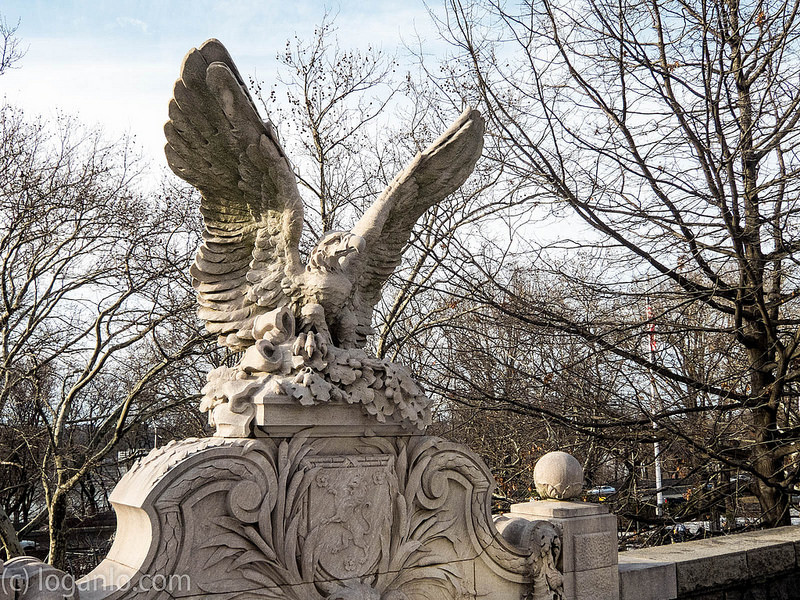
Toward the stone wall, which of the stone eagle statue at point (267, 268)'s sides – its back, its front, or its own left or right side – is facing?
left

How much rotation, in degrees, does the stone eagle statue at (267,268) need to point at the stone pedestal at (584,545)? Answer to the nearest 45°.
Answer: approximately 90° to its left
